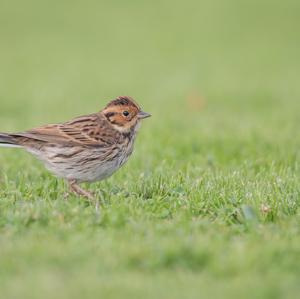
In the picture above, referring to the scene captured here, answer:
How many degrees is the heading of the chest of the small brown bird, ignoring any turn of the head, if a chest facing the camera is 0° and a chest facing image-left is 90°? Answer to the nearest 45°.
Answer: approximately 270°
